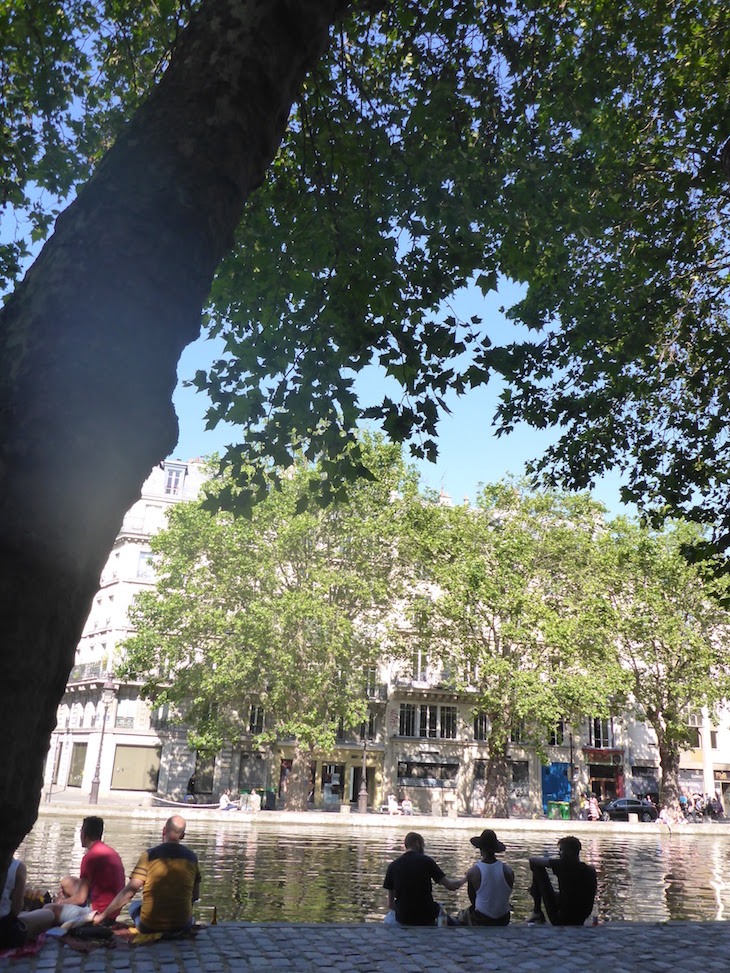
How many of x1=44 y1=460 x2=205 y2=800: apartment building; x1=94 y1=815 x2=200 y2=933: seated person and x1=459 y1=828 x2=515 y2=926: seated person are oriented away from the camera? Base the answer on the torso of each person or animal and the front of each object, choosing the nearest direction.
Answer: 2

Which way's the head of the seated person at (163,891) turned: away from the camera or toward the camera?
away from the camera

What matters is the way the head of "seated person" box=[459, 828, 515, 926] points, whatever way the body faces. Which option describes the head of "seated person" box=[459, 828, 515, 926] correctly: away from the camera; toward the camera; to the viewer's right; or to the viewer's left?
away from the camera

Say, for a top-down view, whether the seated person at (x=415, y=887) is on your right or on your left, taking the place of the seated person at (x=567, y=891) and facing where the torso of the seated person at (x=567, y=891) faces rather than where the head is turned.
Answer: on your left

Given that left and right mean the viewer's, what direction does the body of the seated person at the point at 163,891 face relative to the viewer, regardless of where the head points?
facing away from the viewer

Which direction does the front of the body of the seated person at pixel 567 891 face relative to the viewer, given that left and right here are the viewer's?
facing away from the viewer and to the left of the viewer

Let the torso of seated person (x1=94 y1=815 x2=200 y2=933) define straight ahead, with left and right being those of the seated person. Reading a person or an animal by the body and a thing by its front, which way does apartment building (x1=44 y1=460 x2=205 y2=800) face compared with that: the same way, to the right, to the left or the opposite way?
the opposite way

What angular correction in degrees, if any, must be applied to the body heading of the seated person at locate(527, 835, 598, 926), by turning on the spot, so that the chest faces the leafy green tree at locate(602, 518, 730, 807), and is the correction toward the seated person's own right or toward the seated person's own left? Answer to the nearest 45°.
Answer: approximately 45° to the seated person's own right

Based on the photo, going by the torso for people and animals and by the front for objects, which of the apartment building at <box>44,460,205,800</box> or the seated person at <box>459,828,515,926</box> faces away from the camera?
the seated person

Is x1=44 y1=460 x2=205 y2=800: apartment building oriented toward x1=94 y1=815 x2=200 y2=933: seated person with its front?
yes

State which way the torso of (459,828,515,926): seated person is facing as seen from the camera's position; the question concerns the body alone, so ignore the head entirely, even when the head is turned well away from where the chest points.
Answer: away from the camera
